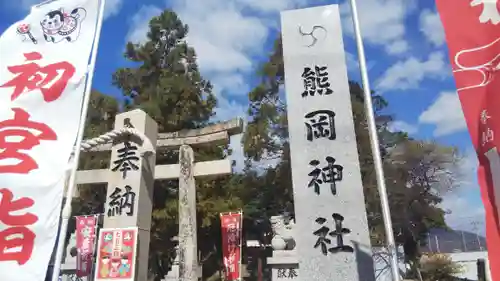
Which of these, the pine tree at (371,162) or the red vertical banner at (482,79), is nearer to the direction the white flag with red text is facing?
the red vertical banner

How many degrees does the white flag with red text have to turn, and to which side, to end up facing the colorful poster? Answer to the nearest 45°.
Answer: approximately 135° to its left

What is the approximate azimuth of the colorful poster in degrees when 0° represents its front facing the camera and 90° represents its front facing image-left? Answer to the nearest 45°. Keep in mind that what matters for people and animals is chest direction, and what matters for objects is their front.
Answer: approximately 0°

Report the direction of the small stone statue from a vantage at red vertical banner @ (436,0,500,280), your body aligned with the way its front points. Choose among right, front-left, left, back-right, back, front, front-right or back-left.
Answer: back-right

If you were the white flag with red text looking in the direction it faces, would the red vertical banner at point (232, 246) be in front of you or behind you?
behind

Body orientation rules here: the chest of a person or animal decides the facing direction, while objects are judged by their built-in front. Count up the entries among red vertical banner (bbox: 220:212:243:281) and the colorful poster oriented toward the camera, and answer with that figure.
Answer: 2

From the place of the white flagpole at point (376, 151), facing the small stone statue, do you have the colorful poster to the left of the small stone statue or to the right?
left
